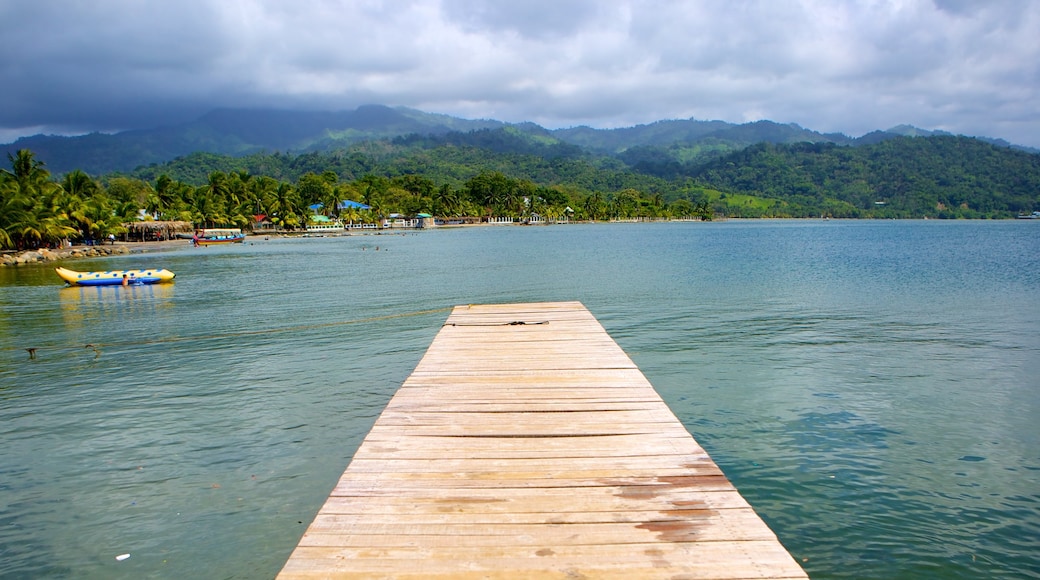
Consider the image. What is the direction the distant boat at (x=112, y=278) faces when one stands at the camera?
facing to the left of the viewer

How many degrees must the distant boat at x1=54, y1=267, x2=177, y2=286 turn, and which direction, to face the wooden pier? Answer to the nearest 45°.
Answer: approximately 90° to its left
